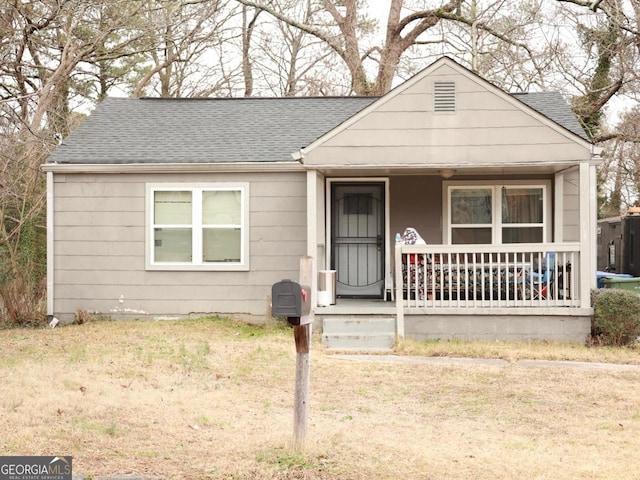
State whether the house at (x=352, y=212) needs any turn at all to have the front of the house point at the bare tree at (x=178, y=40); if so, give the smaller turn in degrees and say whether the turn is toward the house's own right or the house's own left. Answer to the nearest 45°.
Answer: approximately 135° to the house's own right

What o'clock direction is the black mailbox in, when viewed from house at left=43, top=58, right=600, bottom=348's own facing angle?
The black mailbox is roughly at 12 o'clock from the house.

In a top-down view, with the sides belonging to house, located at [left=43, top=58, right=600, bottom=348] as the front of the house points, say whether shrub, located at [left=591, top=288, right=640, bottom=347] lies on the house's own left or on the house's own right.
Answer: on the house's own left

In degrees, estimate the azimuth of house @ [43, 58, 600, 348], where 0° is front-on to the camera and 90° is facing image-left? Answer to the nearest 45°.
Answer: approximately 0°
